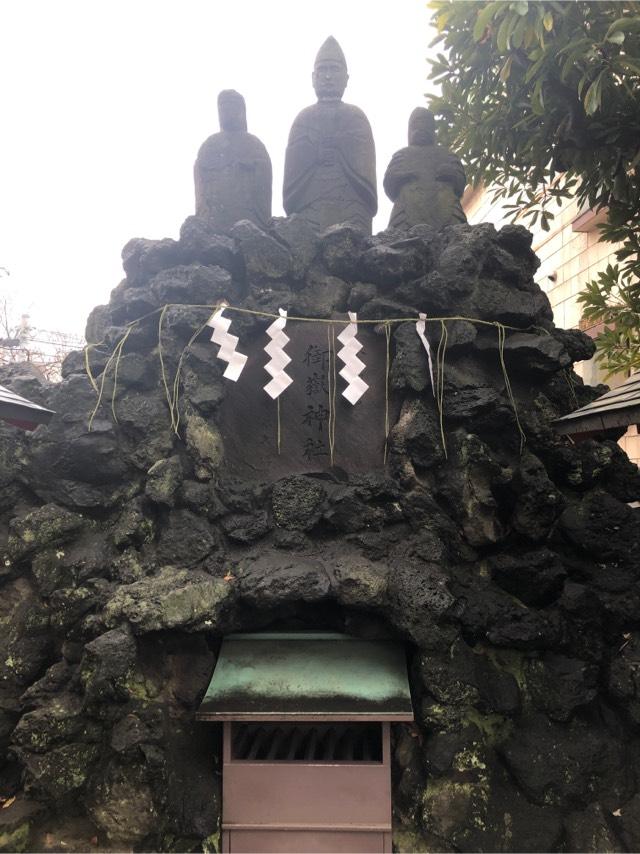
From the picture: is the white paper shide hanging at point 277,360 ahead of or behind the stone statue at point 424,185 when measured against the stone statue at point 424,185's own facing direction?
ahead

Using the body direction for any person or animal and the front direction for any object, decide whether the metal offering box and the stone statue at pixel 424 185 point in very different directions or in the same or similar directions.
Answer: same or similar directions

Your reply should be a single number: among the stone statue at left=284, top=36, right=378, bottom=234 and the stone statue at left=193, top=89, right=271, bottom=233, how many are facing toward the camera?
2

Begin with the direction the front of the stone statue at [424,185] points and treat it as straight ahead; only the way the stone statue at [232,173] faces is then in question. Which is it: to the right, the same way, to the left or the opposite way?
the same way

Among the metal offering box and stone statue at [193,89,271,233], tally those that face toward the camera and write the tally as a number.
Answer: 2

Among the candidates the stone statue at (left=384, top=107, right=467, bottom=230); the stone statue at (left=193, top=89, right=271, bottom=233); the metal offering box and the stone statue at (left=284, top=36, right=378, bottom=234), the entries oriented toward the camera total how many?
4

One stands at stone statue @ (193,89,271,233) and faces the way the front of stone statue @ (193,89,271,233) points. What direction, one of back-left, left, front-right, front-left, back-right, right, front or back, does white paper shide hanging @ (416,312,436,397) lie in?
front-left

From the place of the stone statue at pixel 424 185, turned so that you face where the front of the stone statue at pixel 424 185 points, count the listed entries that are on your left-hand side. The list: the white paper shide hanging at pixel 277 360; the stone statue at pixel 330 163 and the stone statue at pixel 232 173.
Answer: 0

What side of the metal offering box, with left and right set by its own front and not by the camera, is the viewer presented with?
front

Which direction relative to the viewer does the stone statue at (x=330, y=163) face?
toward the camera

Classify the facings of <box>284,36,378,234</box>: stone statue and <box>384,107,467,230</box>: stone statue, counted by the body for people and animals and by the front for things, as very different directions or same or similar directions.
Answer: same or similar directions
